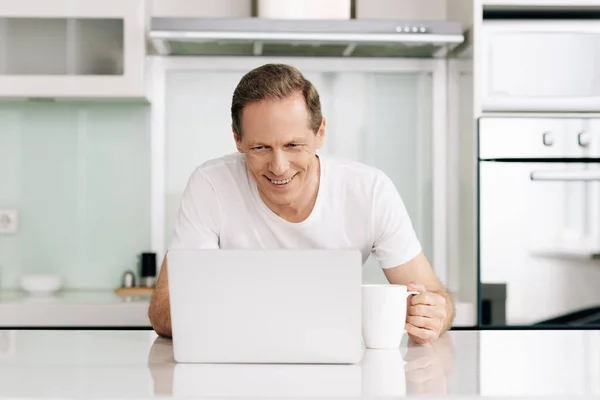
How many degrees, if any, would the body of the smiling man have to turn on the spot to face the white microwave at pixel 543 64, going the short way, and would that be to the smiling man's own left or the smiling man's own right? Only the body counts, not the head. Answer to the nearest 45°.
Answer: approximately 135° to the smiling man's own left

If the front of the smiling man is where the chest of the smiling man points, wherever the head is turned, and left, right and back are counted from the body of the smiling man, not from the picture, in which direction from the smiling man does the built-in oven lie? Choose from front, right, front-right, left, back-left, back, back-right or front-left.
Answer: back-left

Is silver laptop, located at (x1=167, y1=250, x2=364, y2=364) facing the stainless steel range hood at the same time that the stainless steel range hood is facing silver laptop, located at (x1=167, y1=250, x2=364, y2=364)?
yes

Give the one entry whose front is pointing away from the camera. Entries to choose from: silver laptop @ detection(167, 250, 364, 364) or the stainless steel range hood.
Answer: the silver laptop

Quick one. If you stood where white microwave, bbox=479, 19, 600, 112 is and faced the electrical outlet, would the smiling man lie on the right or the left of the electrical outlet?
left

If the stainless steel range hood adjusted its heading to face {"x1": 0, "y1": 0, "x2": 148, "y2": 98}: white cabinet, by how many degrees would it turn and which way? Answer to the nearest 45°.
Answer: approximately 90° to its right

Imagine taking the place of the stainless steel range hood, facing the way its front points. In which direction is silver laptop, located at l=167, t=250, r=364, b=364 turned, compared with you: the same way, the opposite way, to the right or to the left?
the opposite way

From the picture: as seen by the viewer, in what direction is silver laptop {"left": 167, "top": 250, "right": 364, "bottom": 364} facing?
away from the camera

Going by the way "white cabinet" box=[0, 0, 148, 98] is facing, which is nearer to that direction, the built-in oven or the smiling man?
the smiling man

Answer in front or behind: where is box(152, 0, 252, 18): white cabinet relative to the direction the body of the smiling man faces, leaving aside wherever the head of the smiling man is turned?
behind
